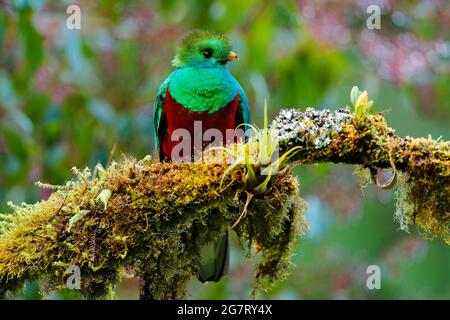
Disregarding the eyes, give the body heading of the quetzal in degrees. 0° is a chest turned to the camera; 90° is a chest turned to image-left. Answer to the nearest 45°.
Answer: approximately 0°
